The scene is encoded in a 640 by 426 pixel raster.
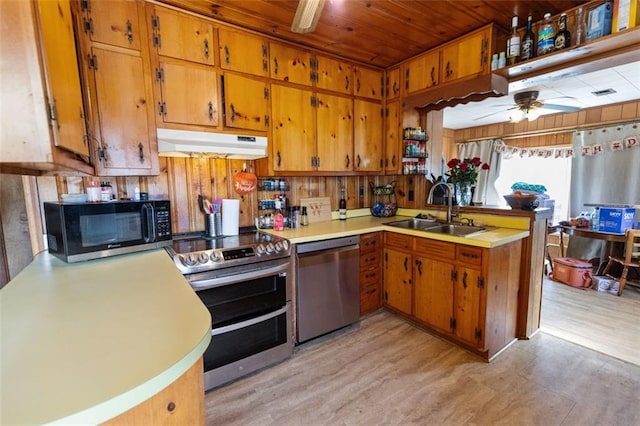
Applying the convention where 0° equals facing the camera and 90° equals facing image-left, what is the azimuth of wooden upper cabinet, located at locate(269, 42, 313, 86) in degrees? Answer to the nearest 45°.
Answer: approximately 315°

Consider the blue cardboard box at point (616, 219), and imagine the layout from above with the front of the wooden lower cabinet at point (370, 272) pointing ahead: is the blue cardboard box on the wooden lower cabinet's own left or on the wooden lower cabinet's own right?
on the wooden lower cabinet's own left

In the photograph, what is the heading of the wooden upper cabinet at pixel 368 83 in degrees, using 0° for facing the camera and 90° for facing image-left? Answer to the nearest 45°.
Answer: approximately 315°

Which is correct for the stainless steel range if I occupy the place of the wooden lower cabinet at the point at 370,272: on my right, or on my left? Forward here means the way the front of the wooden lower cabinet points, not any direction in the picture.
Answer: on my right

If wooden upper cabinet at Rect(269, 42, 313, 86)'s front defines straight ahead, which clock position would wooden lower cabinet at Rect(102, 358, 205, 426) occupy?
The wooden lower cabinet is roughly at 2 o'clock from the wooden upper cabinet.

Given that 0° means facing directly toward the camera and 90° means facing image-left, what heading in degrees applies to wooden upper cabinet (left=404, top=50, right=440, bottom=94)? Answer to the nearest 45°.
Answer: approximately 45°

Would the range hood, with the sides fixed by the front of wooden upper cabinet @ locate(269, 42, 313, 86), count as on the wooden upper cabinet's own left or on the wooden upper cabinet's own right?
on the wooden upper cabinet's own right
